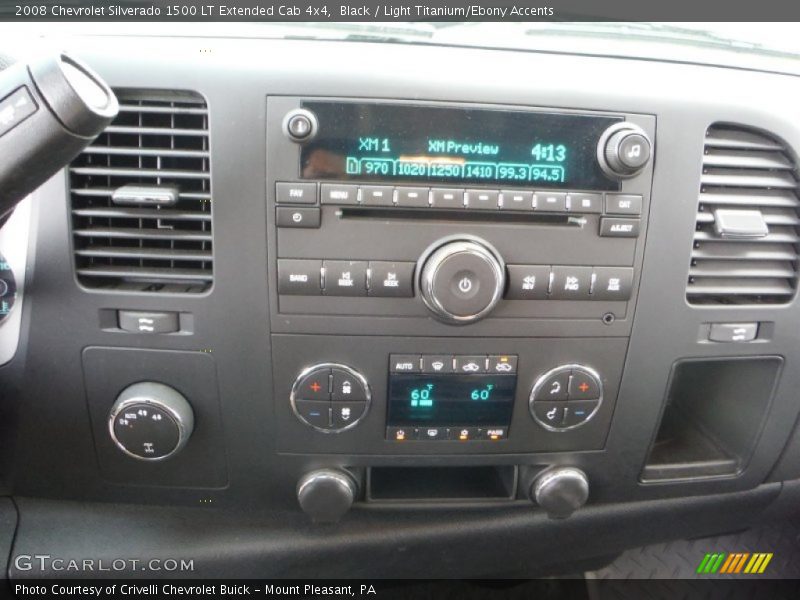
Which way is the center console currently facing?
toward the camera
